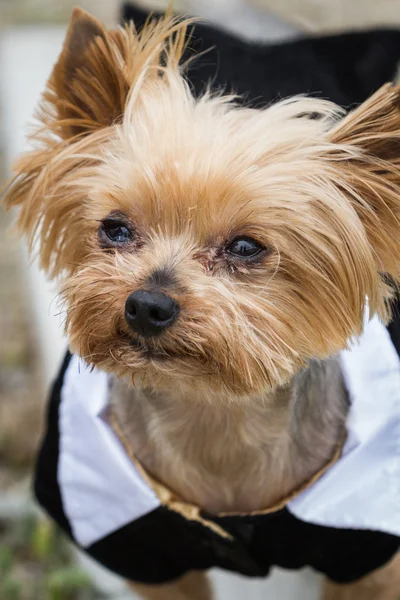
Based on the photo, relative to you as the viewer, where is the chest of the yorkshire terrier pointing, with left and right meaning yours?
facing the viewer
